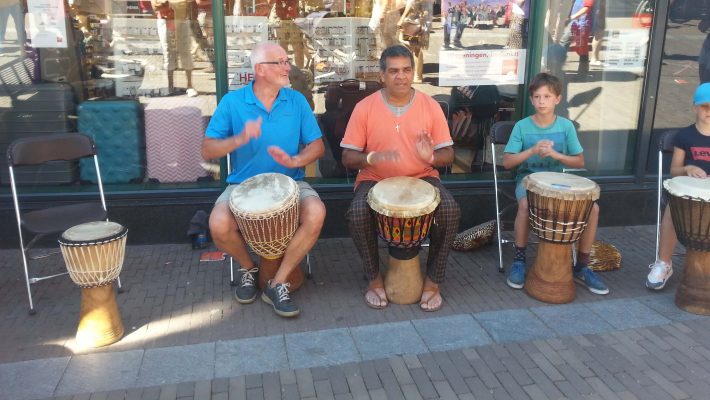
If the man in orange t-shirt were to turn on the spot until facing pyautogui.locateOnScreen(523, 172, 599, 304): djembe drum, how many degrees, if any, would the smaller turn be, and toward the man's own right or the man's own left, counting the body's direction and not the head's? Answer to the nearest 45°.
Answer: approximately 90° to the man's own left

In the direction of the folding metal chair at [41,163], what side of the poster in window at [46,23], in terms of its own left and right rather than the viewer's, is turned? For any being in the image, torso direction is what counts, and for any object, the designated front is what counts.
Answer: front

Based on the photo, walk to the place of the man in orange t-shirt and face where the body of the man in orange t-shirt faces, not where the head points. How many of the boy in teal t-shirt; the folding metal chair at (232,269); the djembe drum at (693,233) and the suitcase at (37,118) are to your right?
2

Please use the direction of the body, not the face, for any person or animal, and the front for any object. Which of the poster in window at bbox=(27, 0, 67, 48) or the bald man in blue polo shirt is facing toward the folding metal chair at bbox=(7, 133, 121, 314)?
the poster in window

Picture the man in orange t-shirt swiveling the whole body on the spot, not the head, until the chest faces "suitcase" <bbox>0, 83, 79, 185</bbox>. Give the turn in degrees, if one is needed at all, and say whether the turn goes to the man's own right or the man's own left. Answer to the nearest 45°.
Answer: approximately 90° to the man's own right

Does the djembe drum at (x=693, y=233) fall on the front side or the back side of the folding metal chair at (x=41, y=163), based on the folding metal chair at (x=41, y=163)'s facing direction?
on the front side

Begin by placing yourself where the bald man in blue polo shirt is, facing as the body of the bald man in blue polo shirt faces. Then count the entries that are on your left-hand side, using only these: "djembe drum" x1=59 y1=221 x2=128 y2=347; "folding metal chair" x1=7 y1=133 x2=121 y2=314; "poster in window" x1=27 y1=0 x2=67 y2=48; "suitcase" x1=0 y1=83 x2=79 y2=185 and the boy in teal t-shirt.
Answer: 1

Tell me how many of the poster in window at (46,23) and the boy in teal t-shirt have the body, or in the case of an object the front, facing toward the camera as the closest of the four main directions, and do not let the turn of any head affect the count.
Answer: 2

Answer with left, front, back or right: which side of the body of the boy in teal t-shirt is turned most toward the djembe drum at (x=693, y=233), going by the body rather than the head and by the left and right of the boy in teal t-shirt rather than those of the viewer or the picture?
left

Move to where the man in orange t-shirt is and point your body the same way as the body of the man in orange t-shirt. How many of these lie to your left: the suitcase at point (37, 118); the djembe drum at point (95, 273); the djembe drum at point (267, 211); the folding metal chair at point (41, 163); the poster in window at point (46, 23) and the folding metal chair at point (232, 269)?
0

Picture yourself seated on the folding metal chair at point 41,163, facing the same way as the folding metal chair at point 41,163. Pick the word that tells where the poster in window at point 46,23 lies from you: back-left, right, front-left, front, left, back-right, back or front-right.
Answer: back-left

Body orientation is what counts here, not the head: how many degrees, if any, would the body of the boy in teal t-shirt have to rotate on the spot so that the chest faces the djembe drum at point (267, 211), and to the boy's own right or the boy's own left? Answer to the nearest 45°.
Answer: approximately 45° to the boy's own right

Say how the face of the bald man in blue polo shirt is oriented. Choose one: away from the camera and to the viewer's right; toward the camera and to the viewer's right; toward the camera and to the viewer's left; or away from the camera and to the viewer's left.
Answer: toward the camera and to the viewer's right

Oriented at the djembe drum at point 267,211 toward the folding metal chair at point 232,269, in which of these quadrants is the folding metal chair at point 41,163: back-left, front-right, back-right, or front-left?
front-left

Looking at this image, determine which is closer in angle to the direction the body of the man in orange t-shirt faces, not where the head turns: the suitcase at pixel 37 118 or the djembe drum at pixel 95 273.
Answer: the djembe drum

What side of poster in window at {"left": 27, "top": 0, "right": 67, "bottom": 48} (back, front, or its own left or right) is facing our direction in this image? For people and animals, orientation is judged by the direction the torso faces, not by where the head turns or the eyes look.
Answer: front

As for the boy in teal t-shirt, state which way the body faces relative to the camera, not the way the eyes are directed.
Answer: toward the camera

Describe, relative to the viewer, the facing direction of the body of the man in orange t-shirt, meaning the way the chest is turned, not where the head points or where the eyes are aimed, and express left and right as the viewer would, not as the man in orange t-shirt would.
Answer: facing the viewer

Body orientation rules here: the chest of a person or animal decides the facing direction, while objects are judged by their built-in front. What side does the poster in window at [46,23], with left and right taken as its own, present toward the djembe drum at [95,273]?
front

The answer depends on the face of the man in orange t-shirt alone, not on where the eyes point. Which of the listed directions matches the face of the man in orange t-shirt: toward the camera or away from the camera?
toward the camera

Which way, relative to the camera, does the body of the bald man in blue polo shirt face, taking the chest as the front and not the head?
toward the camera

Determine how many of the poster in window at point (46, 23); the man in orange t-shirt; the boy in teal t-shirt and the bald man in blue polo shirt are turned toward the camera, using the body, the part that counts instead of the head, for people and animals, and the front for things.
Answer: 4
